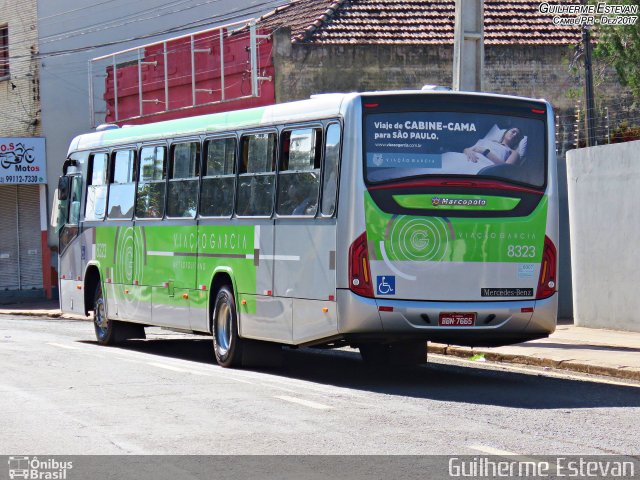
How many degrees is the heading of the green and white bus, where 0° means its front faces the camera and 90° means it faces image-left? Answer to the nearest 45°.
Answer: approximately 135°

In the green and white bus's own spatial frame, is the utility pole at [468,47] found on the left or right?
on its right

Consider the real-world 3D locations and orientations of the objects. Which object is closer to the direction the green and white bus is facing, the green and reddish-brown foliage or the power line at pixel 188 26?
the power line

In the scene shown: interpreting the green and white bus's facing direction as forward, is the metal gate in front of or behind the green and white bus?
in front

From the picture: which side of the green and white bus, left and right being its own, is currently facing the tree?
right

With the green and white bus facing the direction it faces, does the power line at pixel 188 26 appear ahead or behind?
ahead
